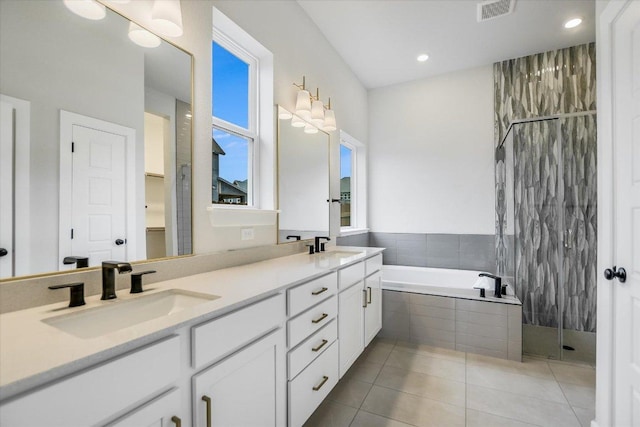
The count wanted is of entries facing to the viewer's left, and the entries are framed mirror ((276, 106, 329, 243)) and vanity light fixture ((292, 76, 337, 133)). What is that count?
0

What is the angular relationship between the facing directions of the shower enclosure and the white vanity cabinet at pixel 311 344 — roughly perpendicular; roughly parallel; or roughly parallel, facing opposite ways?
roughly perpendicular

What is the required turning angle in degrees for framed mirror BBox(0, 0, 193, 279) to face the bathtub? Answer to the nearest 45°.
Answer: approximately 45° to its left

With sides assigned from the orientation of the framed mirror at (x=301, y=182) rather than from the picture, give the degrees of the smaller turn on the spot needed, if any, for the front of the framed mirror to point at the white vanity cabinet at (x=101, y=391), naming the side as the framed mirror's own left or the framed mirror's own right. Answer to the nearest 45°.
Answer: approximately 45° to the framed mirror's own right

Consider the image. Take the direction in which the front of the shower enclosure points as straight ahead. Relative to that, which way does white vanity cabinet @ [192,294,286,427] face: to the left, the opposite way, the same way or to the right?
to the left

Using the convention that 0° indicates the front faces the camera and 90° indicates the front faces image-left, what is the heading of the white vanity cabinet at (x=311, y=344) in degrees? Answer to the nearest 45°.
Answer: approximately 315°

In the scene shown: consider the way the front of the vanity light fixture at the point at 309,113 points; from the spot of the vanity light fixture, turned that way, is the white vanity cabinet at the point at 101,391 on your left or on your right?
on your right

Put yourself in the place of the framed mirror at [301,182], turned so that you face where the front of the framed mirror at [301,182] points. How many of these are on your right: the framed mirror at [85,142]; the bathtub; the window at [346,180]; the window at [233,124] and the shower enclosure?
2
